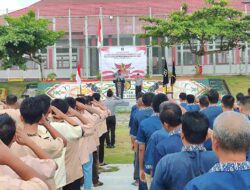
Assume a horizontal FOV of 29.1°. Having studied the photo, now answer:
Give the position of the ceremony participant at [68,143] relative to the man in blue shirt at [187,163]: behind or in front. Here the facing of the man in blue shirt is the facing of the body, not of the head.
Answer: in front

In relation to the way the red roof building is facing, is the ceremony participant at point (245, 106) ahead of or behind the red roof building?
ahead

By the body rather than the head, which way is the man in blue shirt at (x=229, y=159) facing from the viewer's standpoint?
away from the camera

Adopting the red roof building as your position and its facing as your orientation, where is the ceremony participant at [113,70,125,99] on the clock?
The ceremony participant is roughly at 12 o'clock from the red roof building.

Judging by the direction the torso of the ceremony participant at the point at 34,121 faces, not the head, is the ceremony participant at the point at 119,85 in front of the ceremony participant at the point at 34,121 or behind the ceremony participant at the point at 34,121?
in front

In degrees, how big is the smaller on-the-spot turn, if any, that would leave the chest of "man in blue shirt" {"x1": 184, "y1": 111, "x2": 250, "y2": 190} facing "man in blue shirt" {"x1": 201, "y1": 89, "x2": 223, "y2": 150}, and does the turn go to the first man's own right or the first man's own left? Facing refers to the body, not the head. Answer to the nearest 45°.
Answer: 0° — they already face them

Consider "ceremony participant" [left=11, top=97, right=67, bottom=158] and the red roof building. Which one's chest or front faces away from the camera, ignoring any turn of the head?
the ceremony participant

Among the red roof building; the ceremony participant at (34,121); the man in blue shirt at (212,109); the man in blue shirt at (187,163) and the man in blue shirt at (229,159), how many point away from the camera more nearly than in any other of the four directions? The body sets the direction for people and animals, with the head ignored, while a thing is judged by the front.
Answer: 4

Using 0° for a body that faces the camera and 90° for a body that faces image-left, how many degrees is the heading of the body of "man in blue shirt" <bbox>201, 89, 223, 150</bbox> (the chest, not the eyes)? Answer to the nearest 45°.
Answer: approximately 180°

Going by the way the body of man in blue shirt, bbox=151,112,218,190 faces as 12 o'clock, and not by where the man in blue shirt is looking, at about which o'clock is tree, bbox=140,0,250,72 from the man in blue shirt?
The tree is roughly at 12 o'clock from the man in blue shirt.

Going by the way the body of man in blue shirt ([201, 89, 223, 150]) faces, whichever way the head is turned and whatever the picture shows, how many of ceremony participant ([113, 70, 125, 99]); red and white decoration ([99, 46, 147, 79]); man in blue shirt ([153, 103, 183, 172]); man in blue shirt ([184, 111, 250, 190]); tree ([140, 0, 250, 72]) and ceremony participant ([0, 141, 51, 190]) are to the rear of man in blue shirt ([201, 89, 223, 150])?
3

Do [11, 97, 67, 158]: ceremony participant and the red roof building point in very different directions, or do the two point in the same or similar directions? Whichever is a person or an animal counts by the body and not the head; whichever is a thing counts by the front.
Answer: very different directions

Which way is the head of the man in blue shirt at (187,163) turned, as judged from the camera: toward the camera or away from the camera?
away from the camera

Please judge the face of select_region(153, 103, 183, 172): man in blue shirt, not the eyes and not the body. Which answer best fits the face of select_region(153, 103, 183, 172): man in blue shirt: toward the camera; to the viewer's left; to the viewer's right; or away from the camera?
away from the camera

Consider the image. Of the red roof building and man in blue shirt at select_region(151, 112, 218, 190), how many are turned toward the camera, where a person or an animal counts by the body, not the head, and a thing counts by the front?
1
